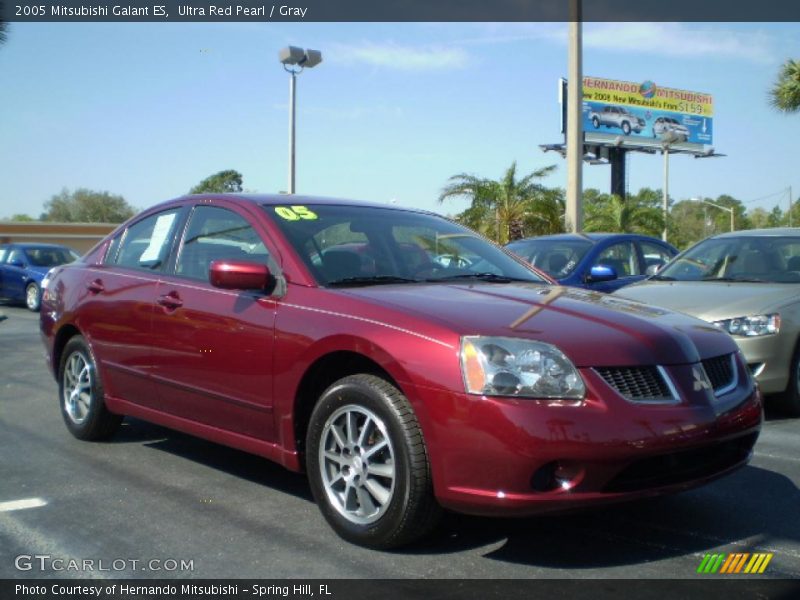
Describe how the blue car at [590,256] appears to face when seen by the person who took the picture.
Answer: facing the viewer and to the left of the viewer

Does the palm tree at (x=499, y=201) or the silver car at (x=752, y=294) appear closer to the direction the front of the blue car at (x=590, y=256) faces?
the silver car

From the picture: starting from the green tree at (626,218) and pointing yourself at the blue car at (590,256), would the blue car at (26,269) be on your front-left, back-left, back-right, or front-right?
front-right

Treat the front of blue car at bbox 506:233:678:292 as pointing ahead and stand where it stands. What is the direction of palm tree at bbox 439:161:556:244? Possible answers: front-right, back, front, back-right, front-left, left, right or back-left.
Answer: back-right

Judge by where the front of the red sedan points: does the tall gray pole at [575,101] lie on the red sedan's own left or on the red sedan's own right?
on the red sedan's own left

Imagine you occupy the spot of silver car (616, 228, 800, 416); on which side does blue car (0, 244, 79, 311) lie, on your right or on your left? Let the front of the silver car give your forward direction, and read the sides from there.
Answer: on your right

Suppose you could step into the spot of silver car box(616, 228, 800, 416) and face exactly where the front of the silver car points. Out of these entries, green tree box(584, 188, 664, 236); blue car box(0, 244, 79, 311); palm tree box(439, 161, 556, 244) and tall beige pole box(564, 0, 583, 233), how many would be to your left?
0

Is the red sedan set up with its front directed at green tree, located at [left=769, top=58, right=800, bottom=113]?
no

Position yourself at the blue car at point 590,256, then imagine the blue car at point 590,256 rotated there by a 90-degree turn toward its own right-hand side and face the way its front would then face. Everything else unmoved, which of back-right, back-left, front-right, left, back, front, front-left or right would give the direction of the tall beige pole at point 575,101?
front-right

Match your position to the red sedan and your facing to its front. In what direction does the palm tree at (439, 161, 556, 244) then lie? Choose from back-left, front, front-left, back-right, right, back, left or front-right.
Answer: back-left

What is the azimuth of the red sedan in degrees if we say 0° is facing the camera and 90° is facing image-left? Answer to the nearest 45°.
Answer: approximately 315°

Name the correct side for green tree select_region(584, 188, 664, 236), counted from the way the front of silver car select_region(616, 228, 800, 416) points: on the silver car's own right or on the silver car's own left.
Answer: on the silver car's own right

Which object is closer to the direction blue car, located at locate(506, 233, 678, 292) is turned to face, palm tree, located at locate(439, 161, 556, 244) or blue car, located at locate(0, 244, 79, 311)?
the blue car

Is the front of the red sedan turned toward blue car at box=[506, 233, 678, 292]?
no

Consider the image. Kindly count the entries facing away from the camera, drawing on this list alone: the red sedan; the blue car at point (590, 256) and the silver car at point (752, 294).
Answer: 0

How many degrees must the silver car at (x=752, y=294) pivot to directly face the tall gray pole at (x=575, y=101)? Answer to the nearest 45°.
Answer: approximately 135° to its right

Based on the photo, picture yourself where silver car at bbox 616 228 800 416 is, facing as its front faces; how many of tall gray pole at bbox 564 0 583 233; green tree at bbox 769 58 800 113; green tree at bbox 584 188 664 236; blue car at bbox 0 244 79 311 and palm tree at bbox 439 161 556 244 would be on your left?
0

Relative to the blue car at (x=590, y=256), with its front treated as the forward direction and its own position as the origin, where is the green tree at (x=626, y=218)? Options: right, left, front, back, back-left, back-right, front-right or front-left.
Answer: back-right

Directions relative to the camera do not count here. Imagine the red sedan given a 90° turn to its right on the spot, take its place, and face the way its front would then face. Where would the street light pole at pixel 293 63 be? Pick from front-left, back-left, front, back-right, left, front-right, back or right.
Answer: back-right

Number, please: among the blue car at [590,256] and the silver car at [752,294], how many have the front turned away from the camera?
0
